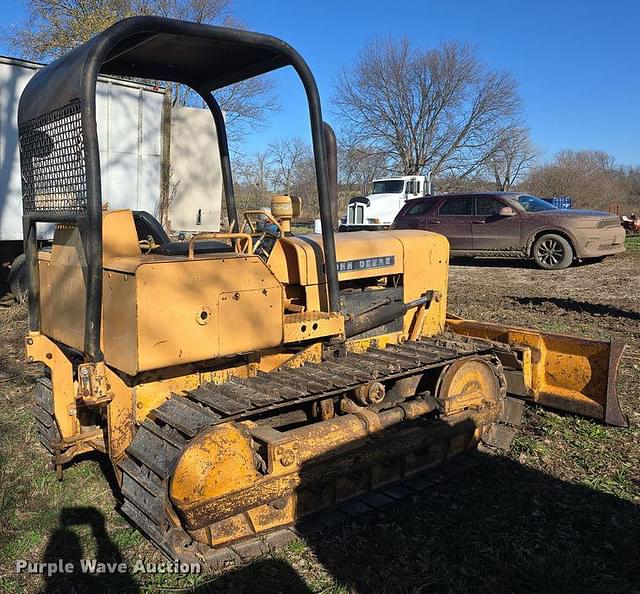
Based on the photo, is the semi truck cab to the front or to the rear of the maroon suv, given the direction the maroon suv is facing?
to the rear

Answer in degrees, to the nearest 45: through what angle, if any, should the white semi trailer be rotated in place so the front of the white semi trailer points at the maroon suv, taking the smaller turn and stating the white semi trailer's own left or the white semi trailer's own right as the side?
approximately 45° to the white semi trailer's own right

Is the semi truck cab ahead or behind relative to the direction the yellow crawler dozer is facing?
ahead

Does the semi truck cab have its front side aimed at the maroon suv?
no

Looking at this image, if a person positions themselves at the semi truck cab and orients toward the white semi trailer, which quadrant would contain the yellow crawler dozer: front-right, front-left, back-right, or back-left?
front-left

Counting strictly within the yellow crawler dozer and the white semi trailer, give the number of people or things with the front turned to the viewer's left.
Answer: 0

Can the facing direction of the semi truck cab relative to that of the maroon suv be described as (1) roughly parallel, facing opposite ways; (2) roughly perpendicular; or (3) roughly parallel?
roughly perpendicular

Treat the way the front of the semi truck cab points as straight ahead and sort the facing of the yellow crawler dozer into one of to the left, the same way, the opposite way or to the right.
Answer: the opposite way

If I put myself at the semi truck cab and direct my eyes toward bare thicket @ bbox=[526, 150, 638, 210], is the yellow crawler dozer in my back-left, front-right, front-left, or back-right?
back-right

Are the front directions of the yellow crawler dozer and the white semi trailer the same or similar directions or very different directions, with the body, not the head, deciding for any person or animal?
same or similar directions

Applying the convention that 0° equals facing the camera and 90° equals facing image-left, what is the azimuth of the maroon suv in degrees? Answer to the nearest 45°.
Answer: approximately 315°

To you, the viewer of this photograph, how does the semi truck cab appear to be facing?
facing the viewer and to the left of the viewer

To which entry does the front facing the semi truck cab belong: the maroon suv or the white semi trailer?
the white semi trailer

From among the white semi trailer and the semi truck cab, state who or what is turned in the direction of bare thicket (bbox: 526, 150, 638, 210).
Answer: the white semi trailer

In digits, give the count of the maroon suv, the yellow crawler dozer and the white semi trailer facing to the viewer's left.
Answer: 0

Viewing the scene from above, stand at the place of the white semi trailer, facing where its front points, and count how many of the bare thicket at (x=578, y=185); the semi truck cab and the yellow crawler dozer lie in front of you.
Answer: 2

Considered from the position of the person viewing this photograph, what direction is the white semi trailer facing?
facing away from the viewer and to the right of the viewer
